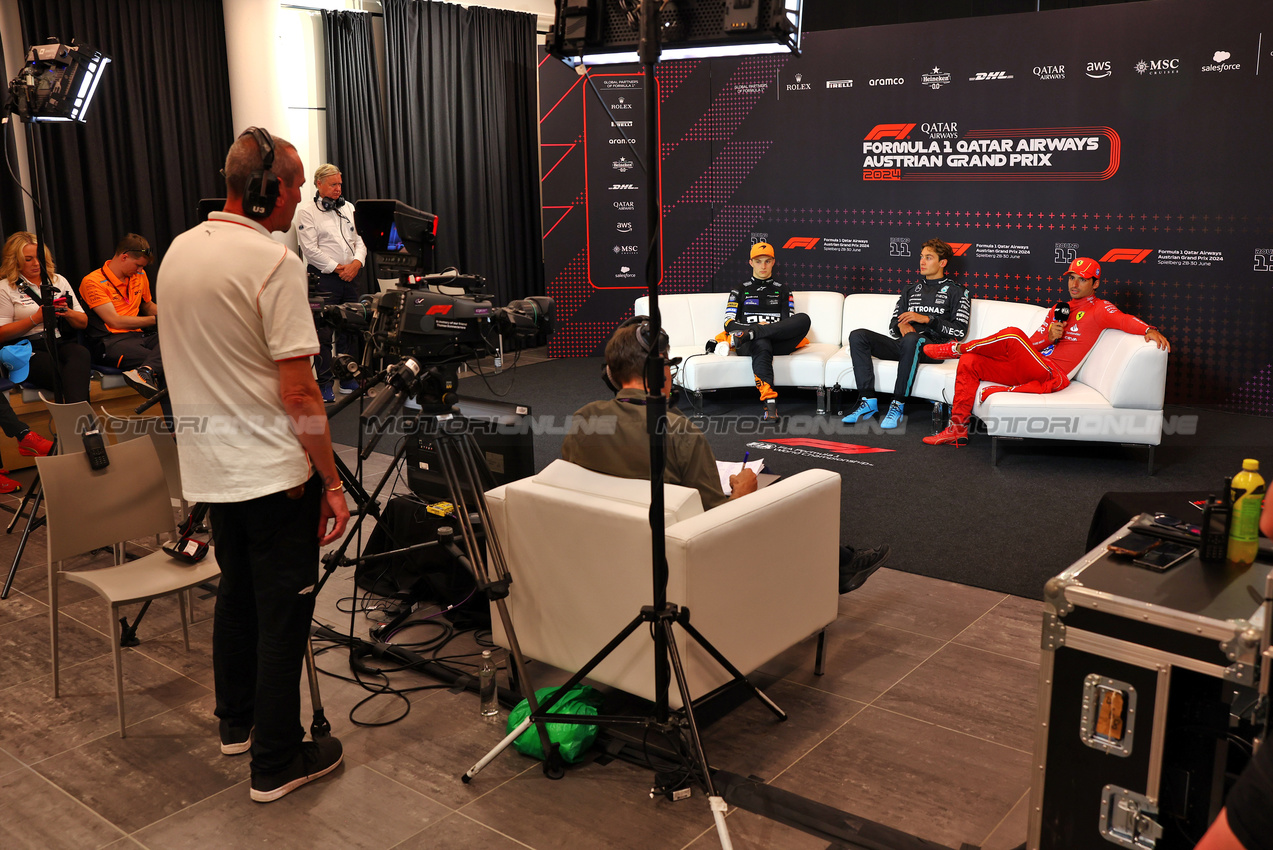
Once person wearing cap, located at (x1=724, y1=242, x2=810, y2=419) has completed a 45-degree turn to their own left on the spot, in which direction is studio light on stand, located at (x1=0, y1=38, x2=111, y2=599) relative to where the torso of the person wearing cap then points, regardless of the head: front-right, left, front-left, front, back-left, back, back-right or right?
right

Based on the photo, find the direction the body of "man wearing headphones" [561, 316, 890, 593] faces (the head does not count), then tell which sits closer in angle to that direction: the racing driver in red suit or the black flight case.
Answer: the racing driver in red suit

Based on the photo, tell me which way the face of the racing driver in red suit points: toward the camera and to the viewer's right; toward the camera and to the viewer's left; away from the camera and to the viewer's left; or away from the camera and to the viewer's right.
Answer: toward the camera and to the viewer's left

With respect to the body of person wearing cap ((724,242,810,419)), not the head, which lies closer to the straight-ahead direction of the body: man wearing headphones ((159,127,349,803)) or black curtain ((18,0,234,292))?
the man wearing headphones

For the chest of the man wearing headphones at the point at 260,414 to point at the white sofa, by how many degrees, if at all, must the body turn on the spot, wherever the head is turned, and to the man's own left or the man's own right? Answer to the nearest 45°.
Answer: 0° — they already face it

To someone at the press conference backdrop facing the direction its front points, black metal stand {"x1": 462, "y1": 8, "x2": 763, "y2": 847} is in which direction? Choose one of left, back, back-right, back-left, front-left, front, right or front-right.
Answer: front-left

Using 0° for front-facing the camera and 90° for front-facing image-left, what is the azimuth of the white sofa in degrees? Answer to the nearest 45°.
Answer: approximately 45°

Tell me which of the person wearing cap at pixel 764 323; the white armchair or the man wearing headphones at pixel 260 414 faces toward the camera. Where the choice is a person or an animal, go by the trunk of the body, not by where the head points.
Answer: the person wearing cap

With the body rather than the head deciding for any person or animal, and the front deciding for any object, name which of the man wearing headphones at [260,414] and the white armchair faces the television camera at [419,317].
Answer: the man wearing headphones

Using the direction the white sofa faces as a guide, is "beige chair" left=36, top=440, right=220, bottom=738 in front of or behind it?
in front

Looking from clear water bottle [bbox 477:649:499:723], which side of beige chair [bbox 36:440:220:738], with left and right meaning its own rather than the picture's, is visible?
front

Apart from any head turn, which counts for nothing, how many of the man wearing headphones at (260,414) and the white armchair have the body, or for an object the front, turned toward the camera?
0

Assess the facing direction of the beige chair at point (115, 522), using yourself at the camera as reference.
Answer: facing the viewer and to the right of the viewer
